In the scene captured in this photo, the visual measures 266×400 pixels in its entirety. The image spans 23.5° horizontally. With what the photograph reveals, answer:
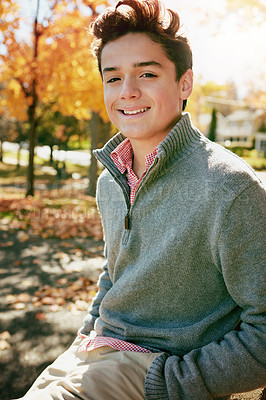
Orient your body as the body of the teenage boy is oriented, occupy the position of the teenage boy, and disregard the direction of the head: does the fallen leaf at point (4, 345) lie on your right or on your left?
on your right

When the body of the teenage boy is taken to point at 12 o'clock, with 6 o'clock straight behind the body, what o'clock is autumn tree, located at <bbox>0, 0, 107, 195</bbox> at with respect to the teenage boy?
The autumn tree is roughly at 4 o'clock from the teenage boy.

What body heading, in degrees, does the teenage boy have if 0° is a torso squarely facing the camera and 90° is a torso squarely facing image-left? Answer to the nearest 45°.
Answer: approximately 45°

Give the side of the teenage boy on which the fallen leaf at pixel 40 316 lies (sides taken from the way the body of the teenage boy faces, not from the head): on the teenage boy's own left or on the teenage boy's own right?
on the teenage boy's own right

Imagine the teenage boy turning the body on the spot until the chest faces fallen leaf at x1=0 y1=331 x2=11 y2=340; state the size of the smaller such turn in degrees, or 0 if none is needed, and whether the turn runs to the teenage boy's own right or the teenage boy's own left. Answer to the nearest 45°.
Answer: approximately 90° to the teenage boy's own right
